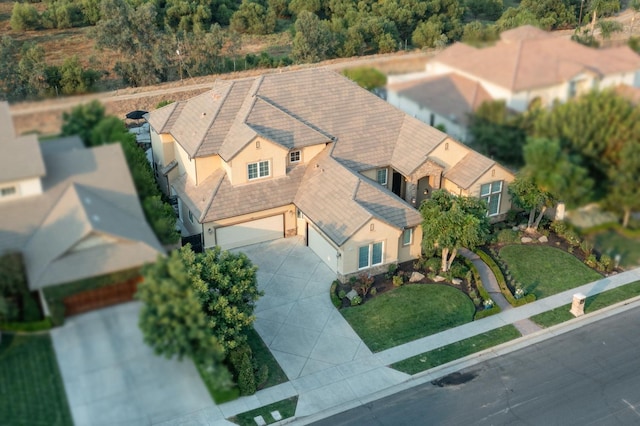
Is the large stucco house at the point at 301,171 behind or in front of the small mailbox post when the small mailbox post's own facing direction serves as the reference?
behind

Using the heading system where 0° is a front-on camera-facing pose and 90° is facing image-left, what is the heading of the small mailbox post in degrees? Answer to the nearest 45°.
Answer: approximately 315°

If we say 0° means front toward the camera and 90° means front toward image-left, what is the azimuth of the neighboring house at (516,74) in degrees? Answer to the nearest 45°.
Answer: approximately 315°

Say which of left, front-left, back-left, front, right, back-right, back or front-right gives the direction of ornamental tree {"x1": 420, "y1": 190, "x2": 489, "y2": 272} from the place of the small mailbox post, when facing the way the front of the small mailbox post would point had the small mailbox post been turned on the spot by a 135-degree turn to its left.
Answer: left

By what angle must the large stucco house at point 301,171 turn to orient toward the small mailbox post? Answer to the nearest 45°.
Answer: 0° — it already faces it
